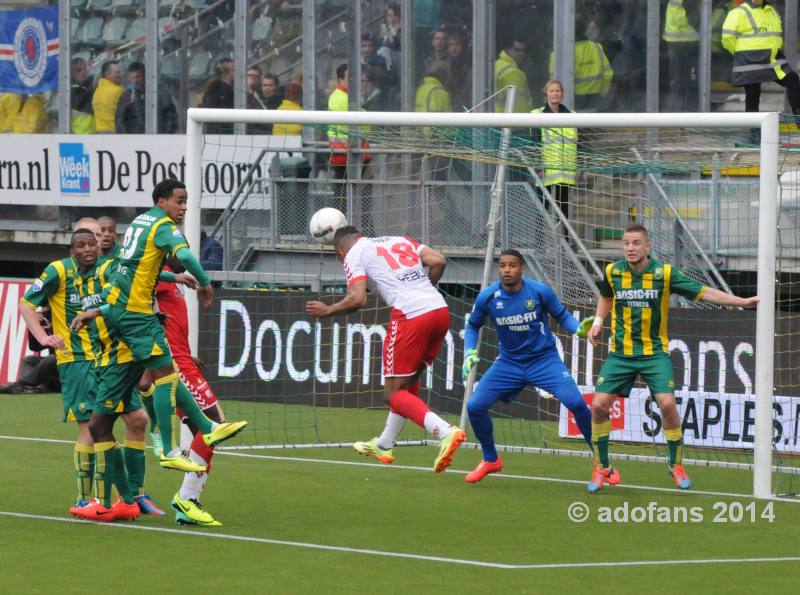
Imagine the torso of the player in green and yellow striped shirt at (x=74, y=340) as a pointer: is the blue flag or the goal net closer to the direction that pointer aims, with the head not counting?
the goal net

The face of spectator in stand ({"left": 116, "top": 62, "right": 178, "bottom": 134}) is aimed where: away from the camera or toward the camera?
toward the camera

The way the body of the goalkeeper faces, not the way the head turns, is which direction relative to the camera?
toward the camera

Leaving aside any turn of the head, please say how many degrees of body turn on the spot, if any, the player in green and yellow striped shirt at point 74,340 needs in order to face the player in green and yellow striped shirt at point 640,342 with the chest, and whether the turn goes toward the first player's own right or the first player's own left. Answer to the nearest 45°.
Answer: approximately 45° to the first player's own left

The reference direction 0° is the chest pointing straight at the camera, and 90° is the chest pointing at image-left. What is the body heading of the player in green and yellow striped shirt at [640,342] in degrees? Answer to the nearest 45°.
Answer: approximately 0°

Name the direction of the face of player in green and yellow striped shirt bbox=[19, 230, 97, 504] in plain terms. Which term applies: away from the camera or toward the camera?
toward the camera

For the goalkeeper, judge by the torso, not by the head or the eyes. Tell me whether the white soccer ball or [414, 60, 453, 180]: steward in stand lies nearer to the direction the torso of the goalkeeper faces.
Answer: the white soccer ball

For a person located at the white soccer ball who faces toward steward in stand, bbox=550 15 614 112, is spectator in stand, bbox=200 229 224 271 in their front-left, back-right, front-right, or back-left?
front-left

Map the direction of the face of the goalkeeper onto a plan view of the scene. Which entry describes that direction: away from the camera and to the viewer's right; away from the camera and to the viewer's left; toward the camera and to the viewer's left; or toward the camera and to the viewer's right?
toward the camera and to the viewer's left

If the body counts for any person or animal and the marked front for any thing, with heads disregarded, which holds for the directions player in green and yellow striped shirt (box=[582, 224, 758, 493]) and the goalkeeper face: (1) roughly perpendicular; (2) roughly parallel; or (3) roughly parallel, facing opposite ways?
roughly parallel

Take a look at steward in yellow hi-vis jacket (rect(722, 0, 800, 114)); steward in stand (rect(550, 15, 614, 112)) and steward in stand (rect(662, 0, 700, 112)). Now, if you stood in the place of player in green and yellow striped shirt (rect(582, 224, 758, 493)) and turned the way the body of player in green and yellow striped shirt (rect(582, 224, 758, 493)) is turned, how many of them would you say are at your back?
3

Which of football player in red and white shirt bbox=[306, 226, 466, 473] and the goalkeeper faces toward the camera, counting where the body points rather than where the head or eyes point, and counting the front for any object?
the goalkeeper

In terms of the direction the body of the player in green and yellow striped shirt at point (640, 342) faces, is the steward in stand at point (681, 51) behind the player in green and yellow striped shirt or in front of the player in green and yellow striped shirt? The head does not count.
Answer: behind

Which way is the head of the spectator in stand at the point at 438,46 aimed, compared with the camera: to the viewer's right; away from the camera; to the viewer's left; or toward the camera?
toward the camera
